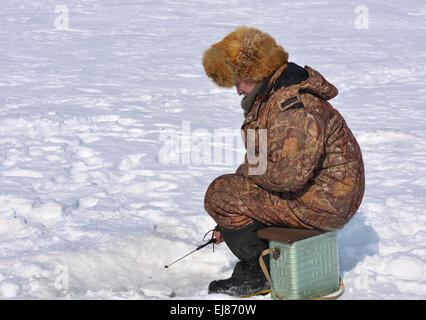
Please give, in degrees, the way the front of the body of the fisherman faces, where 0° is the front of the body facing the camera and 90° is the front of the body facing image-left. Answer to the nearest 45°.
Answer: approximately 90°

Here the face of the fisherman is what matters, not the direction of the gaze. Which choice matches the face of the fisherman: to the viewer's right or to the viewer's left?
to the viewer's left
